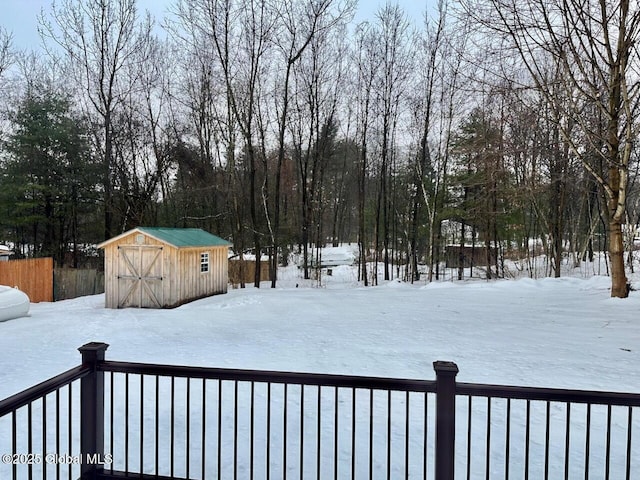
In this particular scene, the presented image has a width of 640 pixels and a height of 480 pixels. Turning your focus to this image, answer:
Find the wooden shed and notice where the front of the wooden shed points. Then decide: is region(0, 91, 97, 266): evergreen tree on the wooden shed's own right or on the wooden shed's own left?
on the wooden shed's own right

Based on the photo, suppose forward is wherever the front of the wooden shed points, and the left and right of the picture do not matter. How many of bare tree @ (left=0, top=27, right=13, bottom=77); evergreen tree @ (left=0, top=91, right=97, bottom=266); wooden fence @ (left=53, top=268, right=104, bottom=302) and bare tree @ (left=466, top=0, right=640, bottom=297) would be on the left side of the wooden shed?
1

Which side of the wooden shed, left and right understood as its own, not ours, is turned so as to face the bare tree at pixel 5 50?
right

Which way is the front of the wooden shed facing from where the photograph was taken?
facing the viewer and to the left of the viewer

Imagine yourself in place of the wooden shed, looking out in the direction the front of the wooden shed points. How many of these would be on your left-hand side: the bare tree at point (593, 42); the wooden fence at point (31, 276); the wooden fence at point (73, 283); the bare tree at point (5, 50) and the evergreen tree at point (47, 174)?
1

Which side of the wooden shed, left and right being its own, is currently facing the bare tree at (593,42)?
left

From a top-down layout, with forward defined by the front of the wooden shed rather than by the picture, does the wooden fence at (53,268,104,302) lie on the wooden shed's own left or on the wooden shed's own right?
on the wooden shed's own right

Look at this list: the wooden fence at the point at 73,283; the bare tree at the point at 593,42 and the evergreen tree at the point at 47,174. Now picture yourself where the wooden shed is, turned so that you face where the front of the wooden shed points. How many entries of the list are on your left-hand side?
1

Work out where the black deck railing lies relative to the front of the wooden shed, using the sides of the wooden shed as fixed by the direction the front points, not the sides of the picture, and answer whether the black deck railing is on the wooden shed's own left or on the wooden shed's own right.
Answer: on the wooden shed's own left

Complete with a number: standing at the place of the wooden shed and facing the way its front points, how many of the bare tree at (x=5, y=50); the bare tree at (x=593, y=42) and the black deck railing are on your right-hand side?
1

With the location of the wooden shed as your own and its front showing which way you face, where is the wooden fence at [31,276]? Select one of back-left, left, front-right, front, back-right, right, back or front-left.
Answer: right

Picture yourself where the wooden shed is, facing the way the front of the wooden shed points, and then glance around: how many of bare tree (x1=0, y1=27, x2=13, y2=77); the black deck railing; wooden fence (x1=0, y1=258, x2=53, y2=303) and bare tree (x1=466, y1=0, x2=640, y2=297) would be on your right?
2
